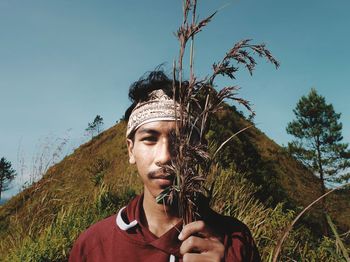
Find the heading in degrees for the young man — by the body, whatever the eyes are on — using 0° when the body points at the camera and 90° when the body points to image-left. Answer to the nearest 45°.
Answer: approximately 0°
